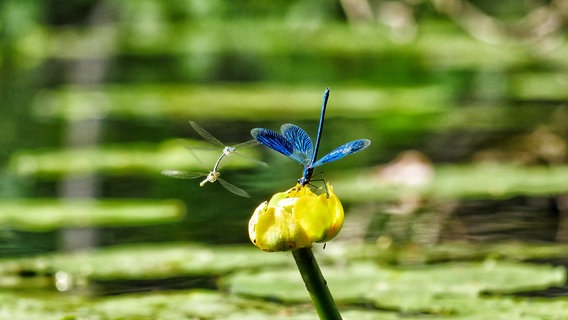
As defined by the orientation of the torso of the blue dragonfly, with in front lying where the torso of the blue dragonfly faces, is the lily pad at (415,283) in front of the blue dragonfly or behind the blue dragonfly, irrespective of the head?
behind
